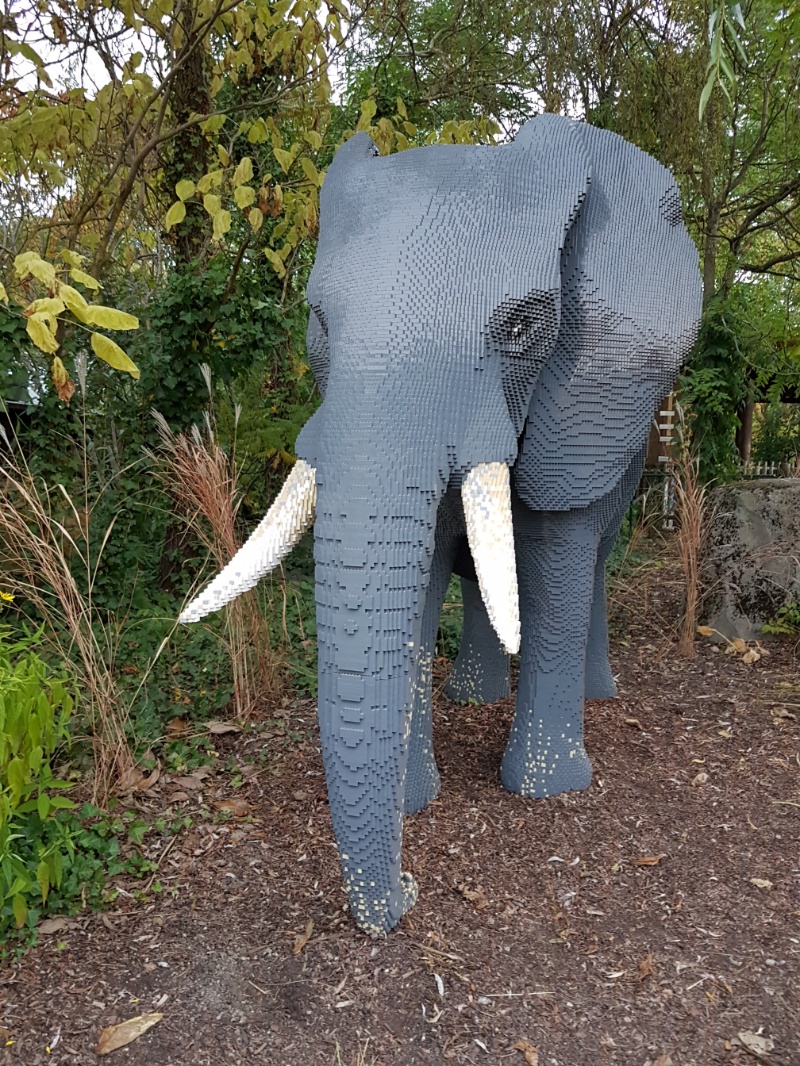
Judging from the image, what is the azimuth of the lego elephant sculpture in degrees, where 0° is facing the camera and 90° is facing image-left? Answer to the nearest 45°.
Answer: approximately 45°

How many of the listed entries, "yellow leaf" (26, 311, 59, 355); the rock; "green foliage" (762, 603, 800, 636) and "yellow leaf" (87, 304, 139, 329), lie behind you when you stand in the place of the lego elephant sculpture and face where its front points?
2

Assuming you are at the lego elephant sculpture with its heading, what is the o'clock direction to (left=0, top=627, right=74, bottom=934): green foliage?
The green foliage is roughly at 1 o'clock from the lego elephant sculpture.

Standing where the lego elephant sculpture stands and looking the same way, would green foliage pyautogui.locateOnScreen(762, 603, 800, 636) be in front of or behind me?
behind

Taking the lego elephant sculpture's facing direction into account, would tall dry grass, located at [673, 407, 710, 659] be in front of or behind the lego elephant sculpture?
behind

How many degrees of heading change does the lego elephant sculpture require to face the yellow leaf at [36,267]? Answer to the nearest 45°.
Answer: approximately 45° to its right
